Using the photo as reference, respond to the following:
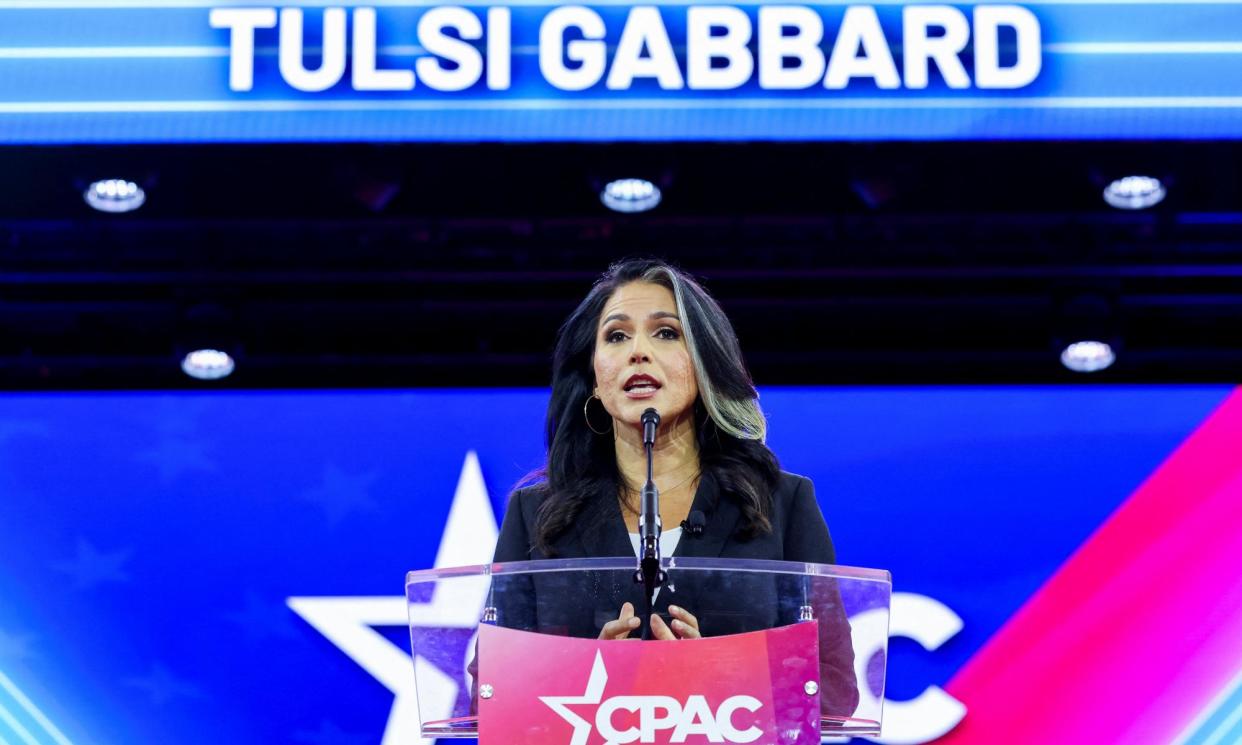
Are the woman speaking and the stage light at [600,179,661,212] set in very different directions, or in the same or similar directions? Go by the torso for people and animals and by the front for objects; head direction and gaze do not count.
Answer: same or similar directions

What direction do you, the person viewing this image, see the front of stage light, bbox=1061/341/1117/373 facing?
facing the viewer

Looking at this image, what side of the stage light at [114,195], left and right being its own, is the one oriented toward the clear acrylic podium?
front

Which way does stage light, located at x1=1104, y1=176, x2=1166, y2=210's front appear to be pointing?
toward the camera

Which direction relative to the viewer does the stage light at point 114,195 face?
toward the camera

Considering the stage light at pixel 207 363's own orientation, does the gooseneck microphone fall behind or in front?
in front

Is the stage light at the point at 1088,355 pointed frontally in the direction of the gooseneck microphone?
yes

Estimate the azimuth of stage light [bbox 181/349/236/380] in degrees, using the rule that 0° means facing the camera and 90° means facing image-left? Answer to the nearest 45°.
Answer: approximately 0°

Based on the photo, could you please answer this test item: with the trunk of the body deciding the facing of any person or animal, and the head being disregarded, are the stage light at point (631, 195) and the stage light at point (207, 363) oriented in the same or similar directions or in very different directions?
same or similar directions

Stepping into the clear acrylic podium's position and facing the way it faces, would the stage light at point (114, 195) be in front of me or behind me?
behind

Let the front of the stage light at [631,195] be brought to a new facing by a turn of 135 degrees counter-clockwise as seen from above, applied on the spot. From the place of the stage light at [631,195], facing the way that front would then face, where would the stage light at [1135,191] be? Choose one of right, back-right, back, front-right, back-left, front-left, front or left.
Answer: front-right

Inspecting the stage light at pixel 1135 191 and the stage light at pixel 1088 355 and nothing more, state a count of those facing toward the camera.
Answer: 2
